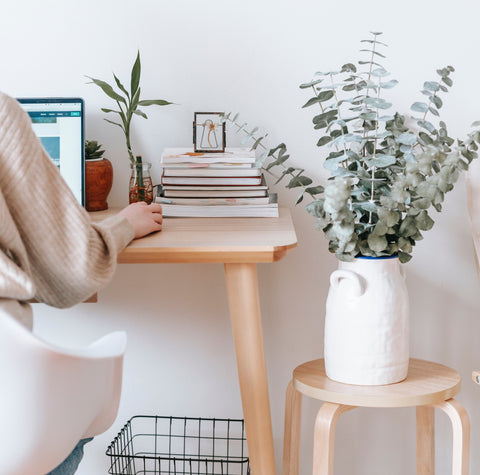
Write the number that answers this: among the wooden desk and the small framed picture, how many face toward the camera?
2

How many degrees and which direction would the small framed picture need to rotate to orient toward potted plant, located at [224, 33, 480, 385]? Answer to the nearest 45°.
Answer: approximately 45° to its left

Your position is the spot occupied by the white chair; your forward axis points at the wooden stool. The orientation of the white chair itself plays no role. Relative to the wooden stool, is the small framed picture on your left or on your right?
left

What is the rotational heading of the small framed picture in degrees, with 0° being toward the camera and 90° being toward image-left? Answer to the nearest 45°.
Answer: approximately 0°

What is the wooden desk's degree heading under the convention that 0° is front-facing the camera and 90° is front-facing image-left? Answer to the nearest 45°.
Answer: approximately 0°
